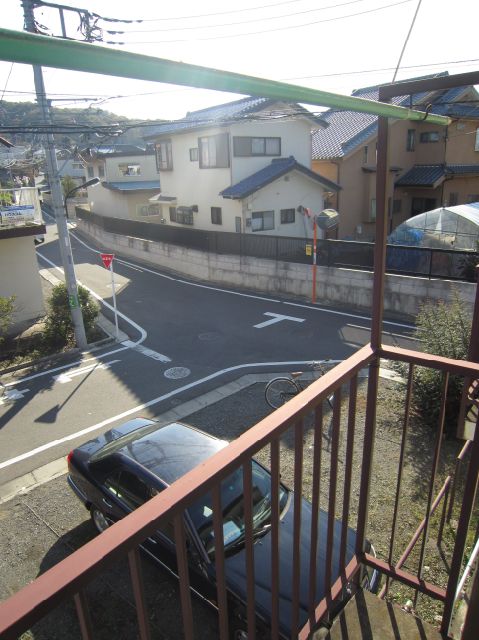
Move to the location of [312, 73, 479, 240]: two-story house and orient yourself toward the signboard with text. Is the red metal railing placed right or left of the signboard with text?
left

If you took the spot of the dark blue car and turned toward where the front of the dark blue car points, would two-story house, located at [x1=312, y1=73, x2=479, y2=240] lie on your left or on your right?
on your left

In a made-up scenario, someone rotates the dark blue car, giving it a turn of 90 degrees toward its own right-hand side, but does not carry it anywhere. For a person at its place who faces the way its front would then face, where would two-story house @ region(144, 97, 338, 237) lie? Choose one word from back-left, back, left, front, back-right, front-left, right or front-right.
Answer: back-right

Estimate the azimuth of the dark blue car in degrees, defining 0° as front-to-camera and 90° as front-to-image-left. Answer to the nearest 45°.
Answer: approximately 315°
